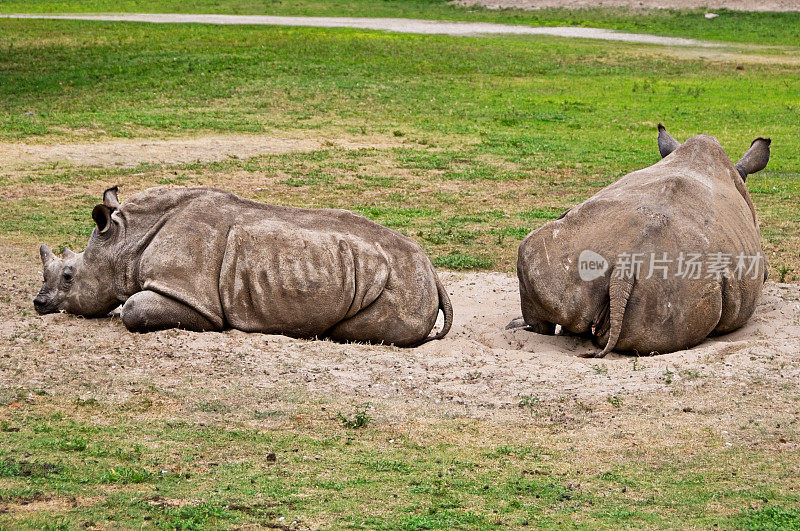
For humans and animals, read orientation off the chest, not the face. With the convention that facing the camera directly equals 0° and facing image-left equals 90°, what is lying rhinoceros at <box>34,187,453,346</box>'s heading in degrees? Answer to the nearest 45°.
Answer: approximately 90°

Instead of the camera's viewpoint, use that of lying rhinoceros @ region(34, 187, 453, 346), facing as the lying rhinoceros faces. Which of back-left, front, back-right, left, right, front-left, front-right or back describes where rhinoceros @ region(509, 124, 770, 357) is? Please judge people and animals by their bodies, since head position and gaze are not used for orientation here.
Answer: back
